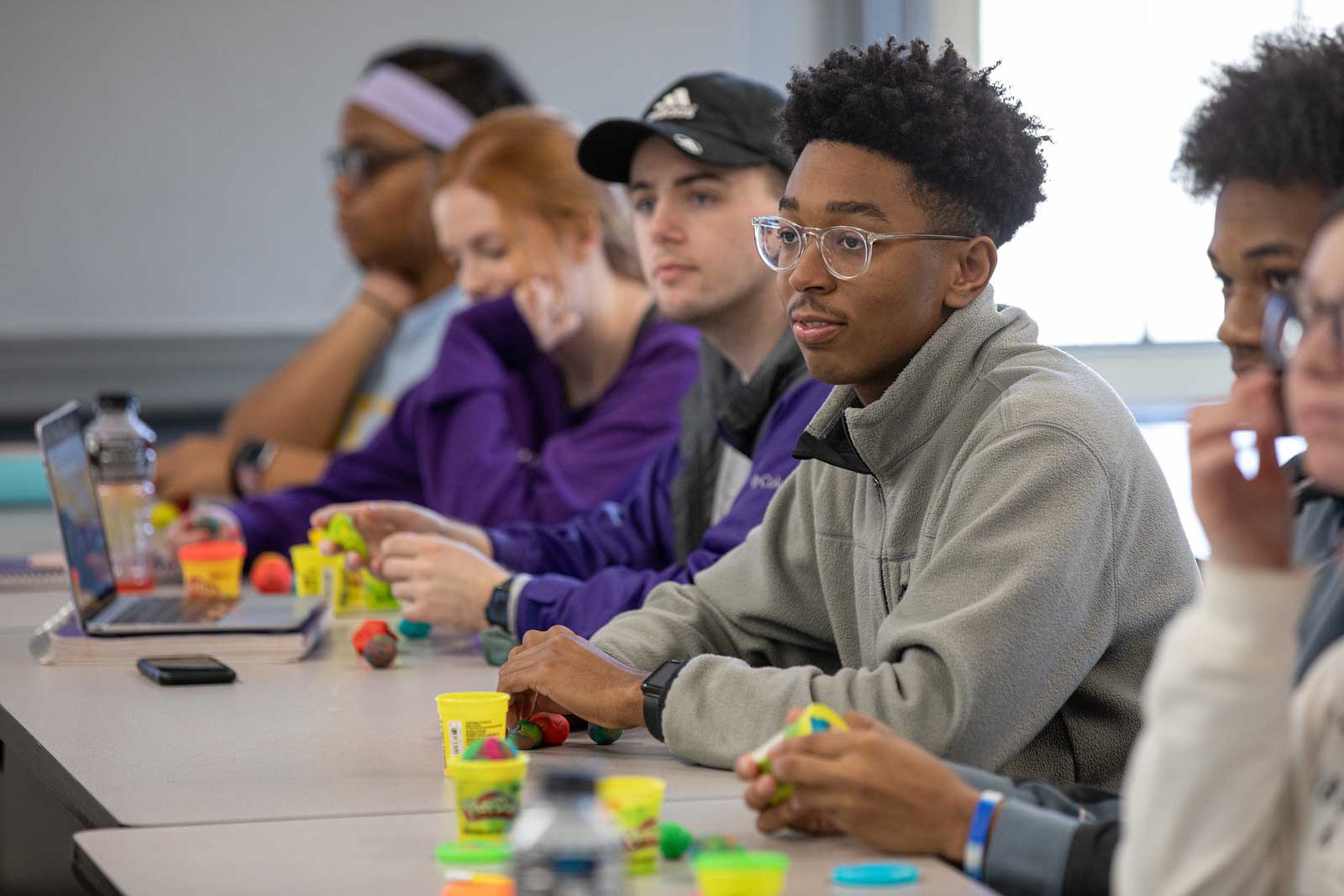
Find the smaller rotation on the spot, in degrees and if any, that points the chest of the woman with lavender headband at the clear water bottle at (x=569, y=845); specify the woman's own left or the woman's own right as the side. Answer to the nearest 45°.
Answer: approximately 90° to the woman's own left

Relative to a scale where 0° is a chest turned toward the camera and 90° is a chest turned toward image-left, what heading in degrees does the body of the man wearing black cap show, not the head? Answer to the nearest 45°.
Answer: approximately 45°

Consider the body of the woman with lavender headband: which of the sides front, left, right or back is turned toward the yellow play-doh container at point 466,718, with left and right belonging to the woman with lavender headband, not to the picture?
left

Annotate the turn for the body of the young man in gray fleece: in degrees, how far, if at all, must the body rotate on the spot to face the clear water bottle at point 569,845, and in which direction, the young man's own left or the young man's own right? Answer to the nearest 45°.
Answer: approximately 45° to the young man's own left

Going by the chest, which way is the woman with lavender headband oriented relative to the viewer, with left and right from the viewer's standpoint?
facing to the left of the viewer

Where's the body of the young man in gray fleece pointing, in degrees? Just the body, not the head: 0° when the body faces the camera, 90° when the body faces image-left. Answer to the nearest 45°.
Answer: approximately 45°

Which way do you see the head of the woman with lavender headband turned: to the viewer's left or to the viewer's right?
to the viewer's left

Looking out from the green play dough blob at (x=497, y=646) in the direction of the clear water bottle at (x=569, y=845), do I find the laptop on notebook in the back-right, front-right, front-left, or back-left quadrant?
back-right

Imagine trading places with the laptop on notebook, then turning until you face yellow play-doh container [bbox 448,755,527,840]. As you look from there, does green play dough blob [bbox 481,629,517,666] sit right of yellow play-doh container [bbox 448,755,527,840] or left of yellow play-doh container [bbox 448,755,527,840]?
left

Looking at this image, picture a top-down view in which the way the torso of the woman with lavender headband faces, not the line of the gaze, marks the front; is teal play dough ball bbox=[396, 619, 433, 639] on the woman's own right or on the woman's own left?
on the woman's own left

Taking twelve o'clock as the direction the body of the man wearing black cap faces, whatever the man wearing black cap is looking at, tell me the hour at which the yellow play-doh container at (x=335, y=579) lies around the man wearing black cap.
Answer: The yellow play-doh container is roughly at 12 o'clock from the man wearing black cap.
